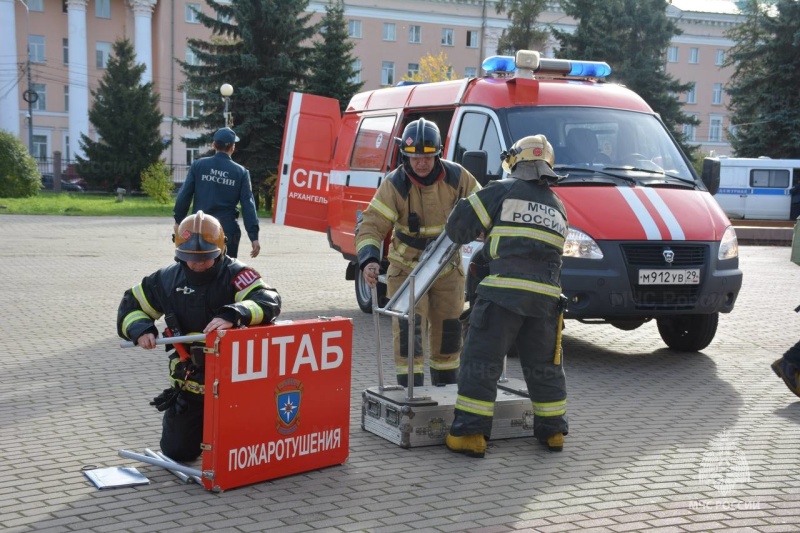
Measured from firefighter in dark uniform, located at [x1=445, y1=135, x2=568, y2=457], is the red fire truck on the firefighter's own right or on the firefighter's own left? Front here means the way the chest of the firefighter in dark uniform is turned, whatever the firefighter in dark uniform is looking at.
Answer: on the firefighter's own right

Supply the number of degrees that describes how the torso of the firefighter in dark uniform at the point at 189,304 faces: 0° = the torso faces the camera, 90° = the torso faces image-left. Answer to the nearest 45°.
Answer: approximately 0°

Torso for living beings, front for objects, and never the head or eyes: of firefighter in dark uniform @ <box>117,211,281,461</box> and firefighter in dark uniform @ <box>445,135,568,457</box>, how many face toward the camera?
1

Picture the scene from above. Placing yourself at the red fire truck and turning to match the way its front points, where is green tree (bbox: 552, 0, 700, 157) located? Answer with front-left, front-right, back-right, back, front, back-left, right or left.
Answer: back-left

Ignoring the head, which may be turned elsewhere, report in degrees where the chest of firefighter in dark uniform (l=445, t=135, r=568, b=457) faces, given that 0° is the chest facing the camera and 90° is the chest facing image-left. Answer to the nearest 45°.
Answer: approximately 135°

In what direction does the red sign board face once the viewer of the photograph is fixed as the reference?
facing the viewer and to the right of the viewer

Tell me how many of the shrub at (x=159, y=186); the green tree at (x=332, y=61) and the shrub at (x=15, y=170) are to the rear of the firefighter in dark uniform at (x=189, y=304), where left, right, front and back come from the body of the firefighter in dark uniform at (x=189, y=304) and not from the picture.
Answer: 3

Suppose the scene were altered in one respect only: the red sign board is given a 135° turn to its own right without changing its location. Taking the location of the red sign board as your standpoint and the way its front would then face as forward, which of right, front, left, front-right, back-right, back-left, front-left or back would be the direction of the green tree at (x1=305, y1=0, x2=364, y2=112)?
right
